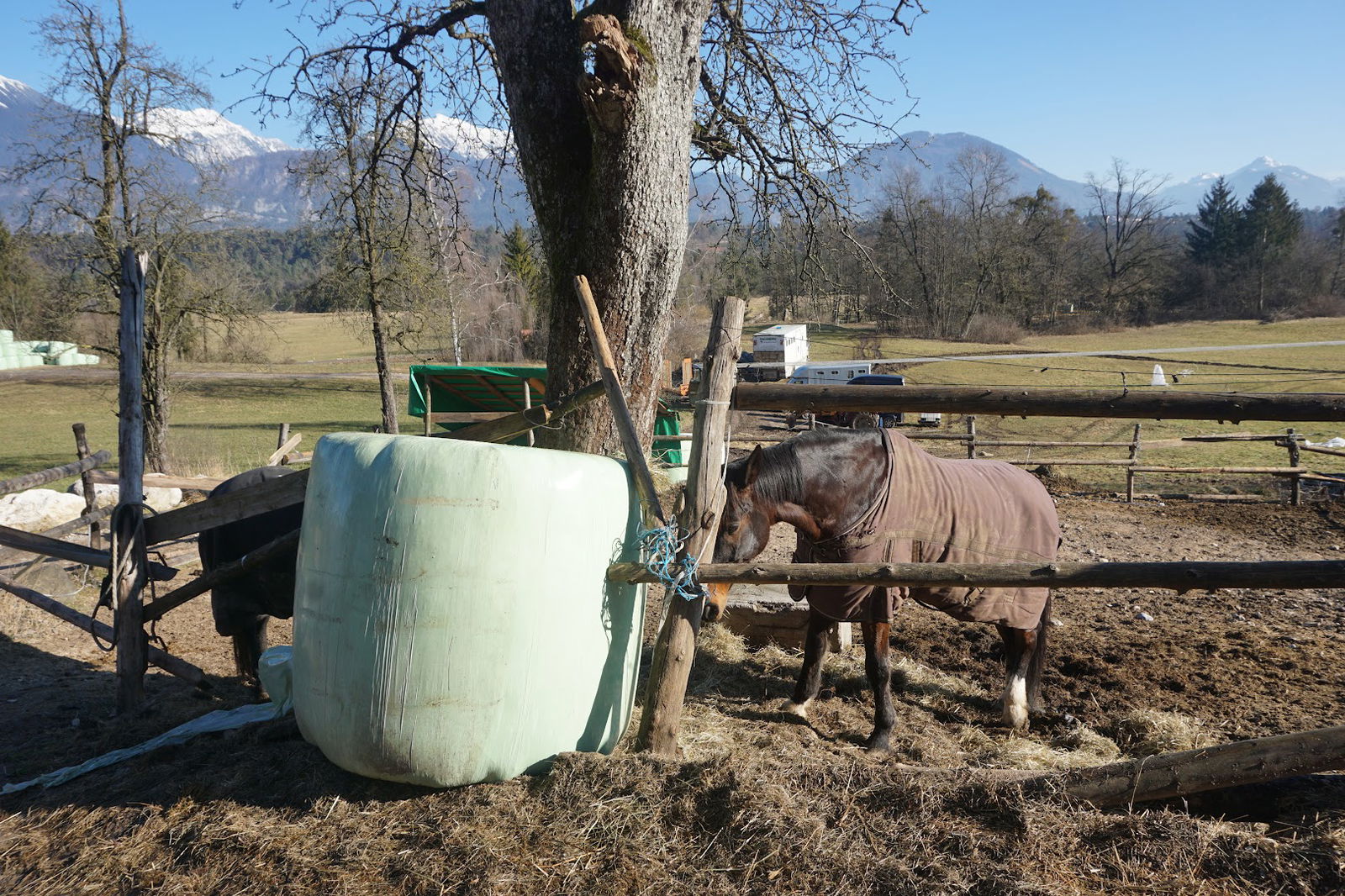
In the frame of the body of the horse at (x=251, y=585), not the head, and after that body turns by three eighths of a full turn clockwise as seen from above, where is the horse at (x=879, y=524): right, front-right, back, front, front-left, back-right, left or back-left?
left

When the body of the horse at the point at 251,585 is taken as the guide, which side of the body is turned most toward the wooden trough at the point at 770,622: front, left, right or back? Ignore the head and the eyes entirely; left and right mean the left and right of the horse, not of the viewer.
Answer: front

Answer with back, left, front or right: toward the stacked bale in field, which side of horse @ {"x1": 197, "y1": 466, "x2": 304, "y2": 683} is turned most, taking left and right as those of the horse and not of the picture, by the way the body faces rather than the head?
left

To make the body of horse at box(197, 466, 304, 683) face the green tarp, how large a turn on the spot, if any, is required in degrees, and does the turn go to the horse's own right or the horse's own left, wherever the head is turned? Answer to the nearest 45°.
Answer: approximately 90° to the horse's own left

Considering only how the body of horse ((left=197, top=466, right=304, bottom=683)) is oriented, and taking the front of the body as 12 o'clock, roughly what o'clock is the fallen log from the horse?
The fallen log is roughly at 2 o'clock from the horse.

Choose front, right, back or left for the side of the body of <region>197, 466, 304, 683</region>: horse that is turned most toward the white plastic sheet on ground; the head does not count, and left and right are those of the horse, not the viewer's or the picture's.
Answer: right

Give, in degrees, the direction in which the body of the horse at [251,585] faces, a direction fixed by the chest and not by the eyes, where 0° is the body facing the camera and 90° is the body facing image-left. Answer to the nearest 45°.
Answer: approximately 270°

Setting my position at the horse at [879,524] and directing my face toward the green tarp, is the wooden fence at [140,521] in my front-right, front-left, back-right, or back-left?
front-left
